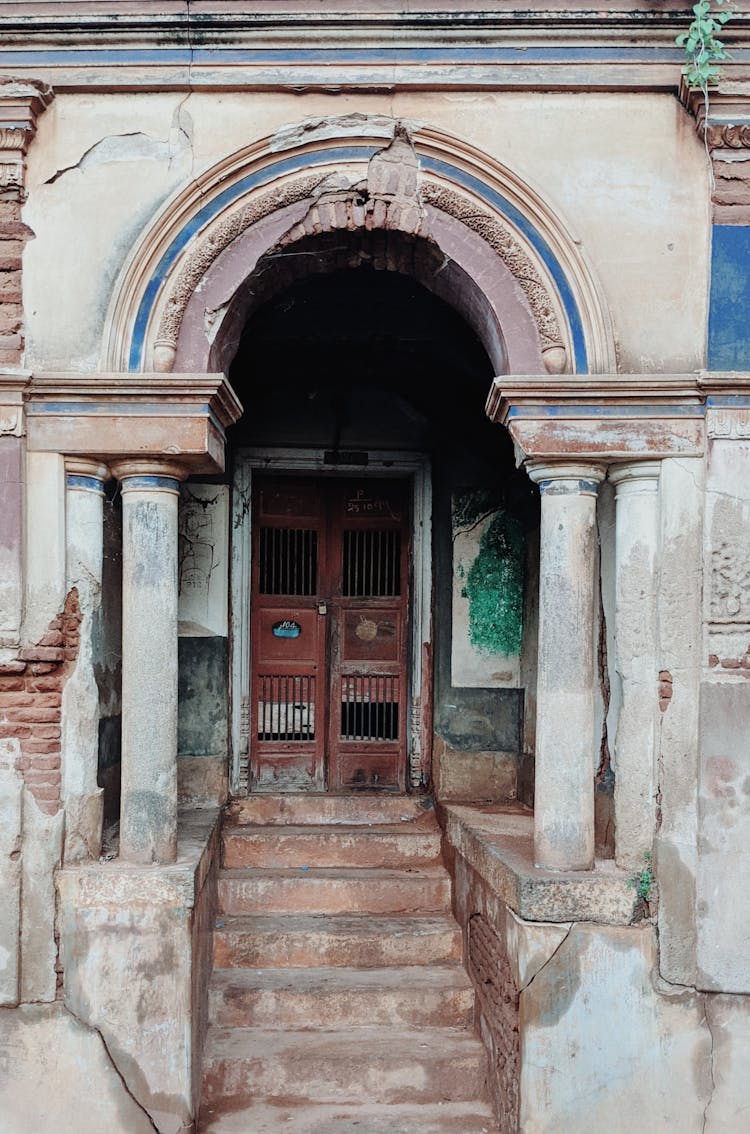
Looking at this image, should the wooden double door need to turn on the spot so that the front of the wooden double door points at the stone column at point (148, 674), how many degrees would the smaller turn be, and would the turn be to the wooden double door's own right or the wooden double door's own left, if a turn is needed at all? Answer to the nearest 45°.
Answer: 0° — it already faces it

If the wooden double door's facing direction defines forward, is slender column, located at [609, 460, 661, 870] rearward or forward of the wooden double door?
forward

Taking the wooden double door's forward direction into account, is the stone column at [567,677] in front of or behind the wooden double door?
in front

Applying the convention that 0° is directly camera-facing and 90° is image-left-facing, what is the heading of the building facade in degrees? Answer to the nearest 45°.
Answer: approximately 0°

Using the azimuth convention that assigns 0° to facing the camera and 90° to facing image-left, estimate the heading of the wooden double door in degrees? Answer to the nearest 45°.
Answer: approximately 0°
